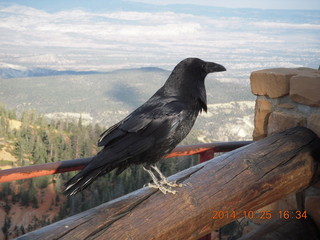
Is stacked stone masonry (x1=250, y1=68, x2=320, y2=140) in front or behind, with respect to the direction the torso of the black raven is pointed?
in front

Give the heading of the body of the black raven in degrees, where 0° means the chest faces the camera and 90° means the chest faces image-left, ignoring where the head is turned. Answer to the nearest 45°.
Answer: approximately 270°
